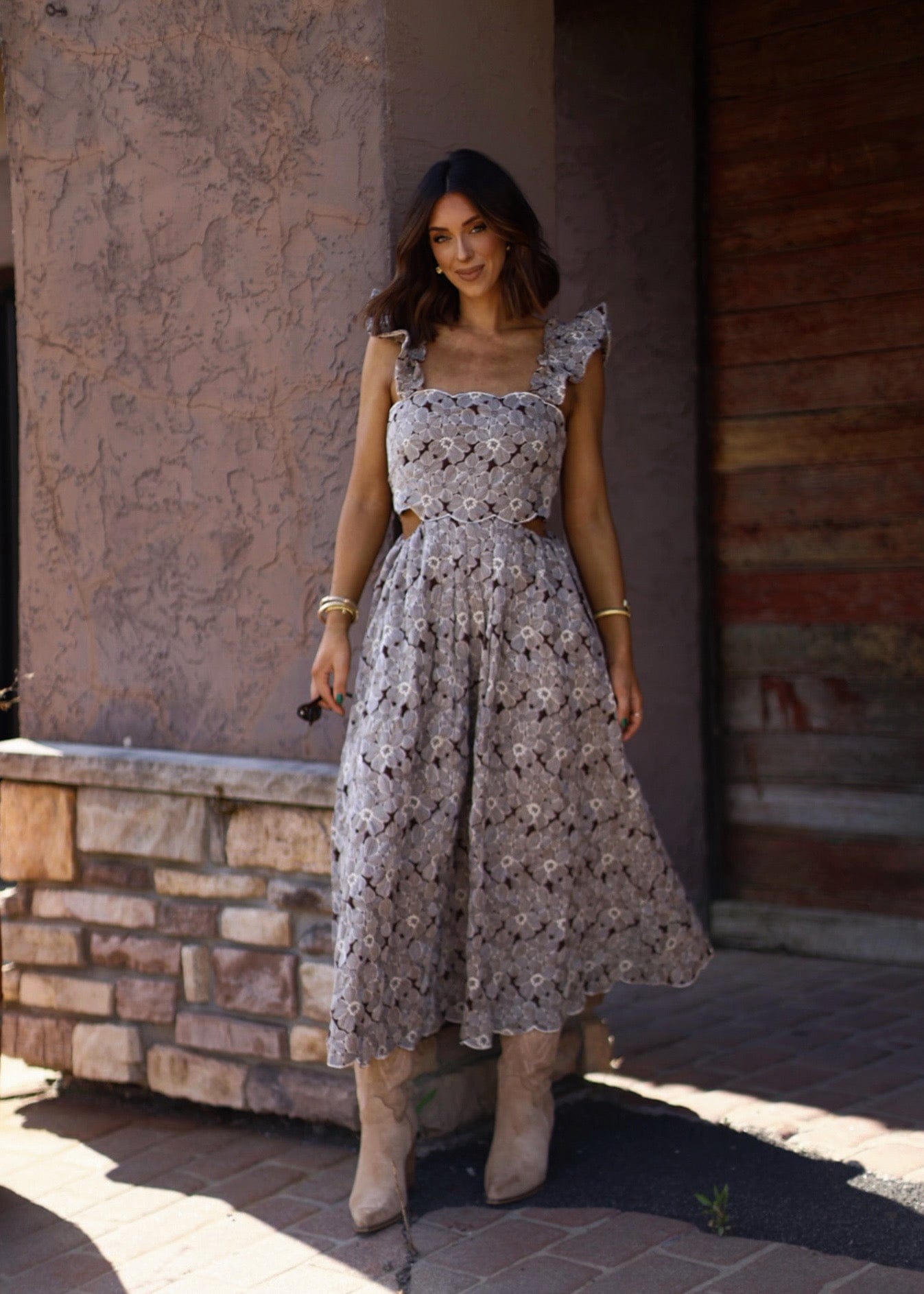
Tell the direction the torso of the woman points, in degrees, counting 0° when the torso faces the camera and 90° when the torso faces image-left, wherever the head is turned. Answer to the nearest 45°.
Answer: approximately 0°
